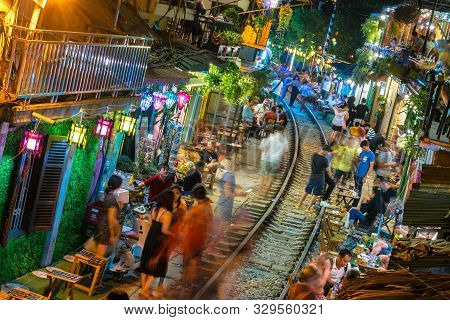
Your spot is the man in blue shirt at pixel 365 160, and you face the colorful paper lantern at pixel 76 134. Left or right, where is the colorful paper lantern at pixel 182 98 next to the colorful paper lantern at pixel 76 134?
right

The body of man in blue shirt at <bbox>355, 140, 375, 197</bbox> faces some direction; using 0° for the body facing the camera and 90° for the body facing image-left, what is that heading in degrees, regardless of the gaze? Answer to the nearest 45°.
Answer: approximately 45°
